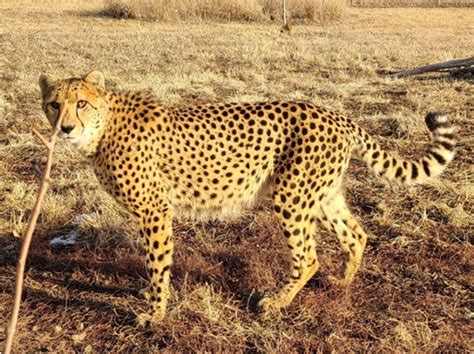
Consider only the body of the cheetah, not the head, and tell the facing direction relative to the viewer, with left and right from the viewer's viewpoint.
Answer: facing to the left of the viewer
